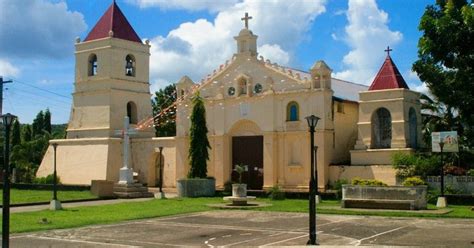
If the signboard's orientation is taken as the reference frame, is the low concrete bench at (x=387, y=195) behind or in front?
in front

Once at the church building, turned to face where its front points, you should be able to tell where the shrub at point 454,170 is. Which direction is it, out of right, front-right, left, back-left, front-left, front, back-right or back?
left

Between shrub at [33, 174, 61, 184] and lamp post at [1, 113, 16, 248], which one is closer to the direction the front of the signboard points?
the lamp post

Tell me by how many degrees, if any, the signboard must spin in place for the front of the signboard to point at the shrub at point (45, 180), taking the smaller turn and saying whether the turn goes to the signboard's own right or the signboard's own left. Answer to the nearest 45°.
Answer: approximately 90° to the signboard's own right

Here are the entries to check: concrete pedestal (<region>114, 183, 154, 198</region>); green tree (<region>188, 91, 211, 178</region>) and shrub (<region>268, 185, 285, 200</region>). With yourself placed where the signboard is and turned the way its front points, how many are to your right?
3

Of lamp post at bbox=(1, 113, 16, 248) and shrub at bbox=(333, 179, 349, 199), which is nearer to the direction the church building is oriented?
the lamp post

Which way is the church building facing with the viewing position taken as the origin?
facing the viewer and to the left of the viewer

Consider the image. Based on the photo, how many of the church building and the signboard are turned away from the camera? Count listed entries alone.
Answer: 0

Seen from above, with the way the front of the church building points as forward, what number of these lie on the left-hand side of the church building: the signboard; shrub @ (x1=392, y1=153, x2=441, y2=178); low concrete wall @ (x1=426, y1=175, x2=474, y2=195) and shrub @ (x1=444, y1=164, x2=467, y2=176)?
4

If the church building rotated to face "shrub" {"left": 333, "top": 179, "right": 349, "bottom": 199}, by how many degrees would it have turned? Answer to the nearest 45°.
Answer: approximately 90° to its left

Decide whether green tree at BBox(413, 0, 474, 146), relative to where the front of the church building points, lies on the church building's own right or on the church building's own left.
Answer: on the church building's own left

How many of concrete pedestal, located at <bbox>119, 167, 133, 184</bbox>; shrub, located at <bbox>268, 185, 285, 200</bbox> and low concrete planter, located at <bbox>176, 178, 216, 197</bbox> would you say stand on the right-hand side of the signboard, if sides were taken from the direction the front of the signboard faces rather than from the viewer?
3

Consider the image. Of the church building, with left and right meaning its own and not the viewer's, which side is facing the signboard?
left

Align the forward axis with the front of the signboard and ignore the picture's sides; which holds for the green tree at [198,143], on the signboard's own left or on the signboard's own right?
on the signboard's own right

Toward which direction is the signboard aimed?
toward the camera

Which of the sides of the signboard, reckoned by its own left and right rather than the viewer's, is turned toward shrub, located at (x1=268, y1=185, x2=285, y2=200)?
right
